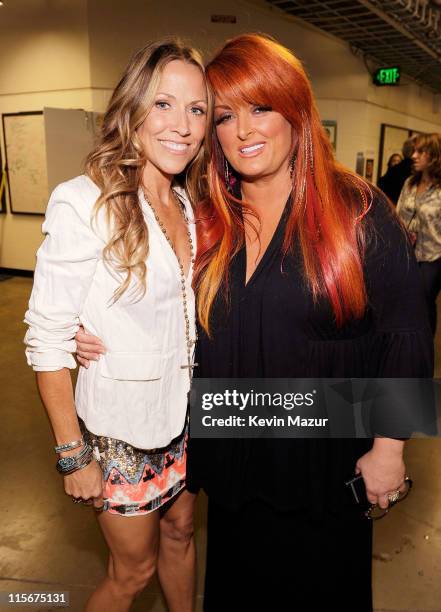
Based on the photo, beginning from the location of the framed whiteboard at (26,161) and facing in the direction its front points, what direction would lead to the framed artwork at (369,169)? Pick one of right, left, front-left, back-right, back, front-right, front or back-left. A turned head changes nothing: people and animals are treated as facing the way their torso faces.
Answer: left

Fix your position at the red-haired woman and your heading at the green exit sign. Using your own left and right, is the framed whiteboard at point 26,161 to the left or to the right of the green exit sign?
left

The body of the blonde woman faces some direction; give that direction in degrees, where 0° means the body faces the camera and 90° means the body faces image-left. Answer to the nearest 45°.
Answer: approximately 315°

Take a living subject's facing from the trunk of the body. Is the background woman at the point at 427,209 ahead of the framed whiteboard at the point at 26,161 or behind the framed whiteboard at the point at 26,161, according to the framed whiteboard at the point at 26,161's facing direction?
ahead

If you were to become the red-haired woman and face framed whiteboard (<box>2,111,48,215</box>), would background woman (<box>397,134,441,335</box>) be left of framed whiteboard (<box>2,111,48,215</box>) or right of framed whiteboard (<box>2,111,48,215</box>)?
right

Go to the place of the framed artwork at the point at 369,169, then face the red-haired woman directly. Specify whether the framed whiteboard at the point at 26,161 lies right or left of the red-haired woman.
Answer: right

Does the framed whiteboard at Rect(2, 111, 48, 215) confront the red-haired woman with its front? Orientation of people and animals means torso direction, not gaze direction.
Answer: yes

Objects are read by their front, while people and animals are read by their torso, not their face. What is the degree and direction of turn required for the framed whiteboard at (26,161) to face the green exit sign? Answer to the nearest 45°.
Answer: approximately 90° to its left

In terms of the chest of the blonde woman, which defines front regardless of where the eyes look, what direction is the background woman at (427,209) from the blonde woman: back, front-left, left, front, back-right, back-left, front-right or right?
left
